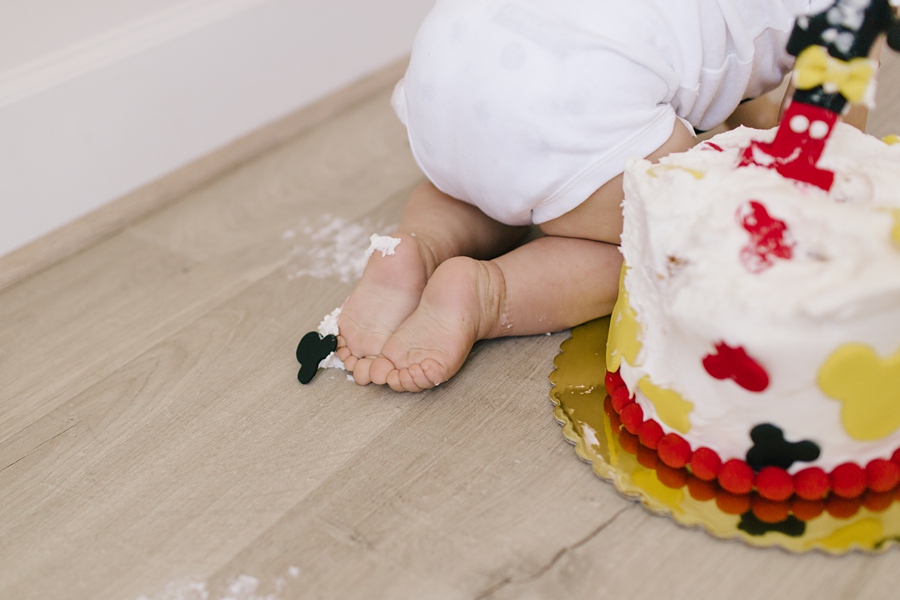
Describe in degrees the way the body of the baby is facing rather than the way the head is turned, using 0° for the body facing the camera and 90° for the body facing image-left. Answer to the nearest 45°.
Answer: approximately 225°

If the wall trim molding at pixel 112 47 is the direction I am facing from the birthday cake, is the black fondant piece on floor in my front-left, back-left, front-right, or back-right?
front-left
